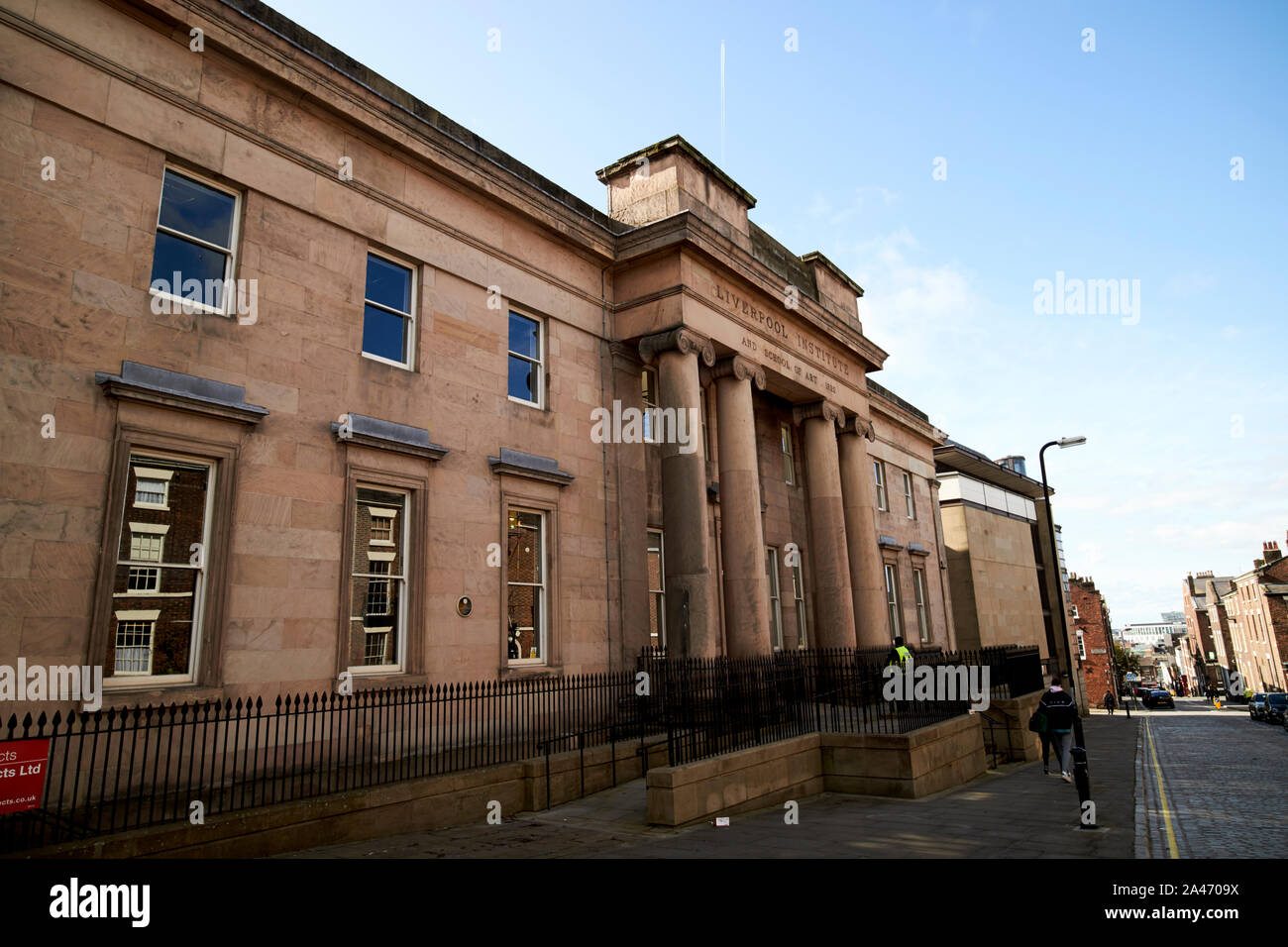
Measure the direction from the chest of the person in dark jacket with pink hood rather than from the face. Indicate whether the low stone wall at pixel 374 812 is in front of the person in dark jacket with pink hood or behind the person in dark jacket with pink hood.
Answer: behind

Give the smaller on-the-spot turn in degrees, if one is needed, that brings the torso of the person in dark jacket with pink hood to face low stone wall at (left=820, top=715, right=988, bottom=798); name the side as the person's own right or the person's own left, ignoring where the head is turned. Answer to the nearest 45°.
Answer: approximately 135° to the person's own left

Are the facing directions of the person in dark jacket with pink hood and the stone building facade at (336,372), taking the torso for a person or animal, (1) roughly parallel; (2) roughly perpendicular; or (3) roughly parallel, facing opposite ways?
roughly perpendicular

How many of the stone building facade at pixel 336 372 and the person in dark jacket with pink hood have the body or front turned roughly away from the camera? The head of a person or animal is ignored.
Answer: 1

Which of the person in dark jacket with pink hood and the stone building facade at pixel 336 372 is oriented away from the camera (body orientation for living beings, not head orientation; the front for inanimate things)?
the person in dark jacket with pink hood

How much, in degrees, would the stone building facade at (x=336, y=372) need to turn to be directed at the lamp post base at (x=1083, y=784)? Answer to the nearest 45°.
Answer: approximately 45° to its left

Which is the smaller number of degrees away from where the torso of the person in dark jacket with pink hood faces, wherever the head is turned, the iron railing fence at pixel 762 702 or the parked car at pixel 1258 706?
the parked car

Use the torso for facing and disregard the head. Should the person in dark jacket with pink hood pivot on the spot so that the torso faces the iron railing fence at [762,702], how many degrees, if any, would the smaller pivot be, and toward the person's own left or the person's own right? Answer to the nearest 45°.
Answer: approximately 135° to the person's own left

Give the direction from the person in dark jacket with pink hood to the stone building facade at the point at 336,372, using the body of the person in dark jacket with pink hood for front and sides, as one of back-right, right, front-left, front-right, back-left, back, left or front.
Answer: back-left

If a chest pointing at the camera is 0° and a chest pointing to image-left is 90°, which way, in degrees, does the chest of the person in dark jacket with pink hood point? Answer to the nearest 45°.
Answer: approximately 180°
